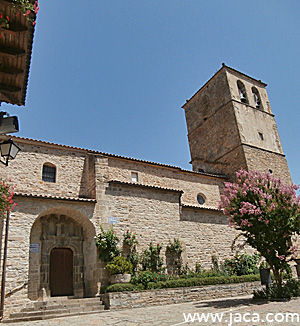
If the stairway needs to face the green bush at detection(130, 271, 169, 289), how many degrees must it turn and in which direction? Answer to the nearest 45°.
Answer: approximately 45° to its left

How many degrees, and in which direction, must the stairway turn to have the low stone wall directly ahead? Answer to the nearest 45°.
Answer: approximately 45° to its left

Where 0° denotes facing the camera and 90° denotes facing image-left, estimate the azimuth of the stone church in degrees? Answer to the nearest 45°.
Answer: approximately 315°

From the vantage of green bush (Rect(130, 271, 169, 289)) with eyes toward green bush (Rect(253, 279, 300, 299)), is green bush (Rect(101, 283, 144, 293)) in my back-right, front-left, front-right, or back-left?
back-right
